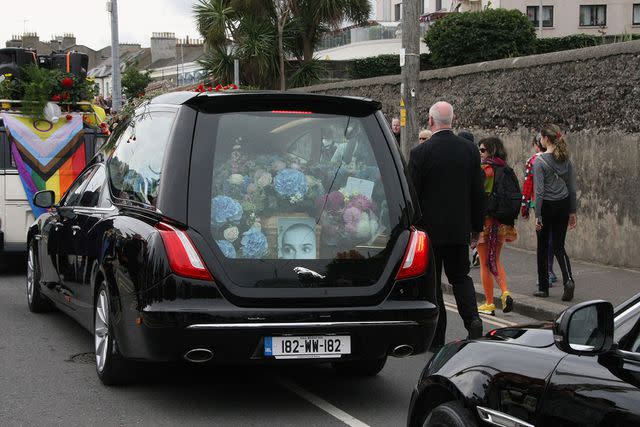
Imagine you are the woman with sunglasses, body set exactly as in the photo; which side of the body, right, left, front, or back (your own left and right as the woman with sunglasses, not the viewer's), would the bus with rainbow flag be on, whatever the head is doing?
front

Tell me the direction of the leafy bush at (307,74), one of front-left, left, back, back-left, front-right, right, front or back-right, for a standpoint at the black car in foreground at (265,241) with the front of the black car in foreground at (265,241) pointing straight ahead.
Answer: front-right

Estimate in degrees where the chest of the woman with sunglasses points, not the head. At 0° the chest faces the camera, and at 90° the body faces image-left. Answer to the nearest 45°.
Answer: approximately 90°

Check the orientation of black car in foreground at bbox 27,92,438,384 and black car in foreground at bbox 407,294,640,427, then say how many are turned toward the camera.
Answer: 0

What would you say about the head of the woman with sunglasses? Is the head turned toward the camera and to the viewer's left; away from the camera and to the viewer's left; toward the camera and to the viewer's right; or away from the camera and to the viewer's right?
toward the camera and to the viewer's left

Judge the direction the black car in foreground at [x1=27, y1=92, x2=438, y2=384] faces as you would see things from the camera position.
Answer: facing away from the viewer and to the left of the viewer

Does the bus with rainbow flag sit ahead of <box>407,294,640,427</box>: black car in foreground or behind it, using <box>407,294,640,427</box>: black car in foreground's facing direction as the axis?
ahead

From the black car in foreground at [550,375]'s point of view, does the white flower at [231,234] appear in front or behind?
in front

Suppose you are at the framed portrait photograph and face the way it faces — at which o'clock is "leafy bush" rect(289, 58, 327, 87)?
The leafy bush is roughly at 6 o'clock from the framed portrait photograph.

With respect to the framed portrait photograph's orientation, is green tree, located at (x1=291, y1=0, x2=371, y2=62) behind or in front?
behind

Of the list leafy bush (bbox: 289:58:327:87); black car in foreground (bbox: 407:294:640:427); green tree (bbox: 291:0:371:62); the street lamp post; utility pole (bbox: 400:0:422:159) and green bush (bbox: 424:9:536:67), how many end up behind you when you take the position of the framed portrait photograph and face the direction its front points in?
5

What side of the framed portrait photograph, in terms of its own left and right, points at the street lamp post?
back
